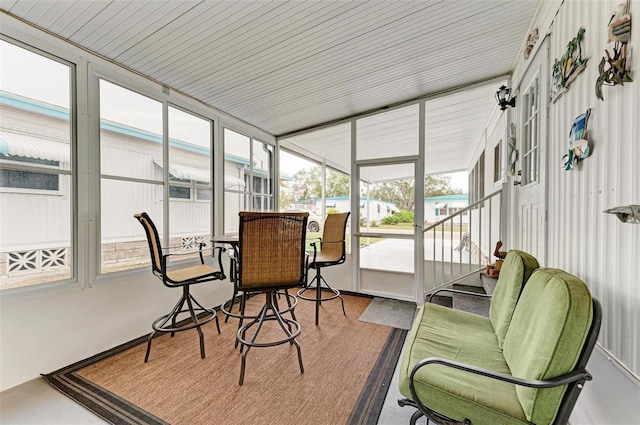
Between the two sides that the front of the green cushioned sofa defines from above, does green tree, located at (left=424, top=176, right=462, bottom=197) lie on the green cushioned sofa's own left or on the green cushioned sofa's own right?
on the green cushioned sofa's own right

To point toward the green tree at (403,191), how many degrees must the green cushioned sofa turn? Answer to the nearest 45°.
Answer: approximately 45° to its right

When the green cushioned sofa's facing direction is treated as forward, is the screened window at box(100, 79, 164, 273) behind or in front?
in front

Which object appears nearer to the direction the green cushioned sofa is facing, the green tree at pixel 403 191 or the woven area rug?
the woven area rug

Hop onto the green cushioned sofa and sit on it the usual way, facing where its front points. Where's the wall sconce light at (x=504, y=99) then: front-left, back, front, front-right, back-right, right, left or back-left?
right

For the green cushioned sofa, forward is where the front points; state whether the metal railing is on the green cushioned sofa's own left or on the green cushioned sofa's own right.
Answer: on the green cushioned sofa's own right

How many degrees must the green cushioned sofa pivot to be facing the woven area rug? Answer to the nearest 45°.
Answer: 0° — it already faces it

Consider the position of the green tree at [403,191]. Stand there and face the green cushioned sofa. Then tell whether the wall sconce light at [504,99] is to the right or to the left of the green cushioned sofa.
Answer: left

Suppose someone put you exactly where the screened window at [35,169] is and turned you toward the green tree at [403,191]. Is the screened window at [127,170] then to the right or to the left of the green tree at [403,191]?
left

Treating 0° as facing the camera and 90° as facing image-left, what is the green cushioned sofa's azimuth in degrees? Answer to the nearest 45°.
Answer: approximately 90°

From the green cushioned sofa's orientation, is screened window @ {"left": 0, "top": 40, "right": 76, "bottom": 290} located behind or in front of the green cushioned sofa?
in front

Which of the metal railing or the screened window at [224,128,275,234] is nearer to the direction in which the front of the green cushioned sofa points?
the screened window
